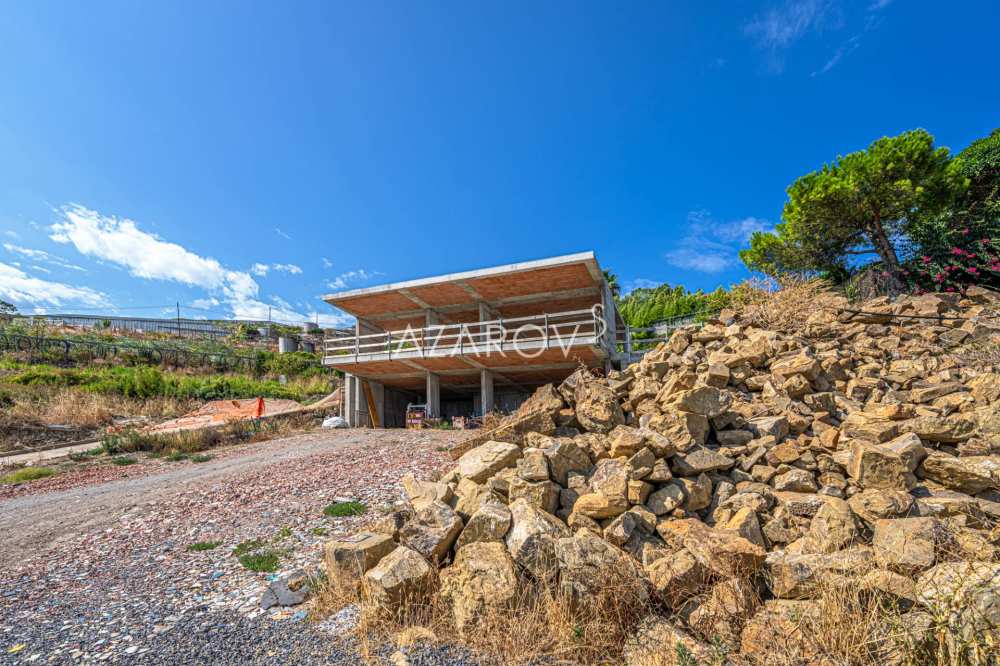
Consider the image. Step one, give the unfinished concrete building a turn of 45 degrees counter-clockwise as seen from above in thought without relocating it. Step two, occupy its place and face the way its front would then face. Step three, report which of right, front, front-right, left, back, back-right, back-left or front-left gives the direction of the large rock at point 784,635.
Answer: front

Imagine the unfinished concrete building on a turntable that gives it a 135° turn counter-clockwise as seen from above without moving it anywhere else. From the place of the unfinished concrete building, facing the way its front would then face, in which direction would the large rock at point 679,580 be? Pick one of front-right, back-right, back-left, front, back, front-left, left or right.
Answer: right

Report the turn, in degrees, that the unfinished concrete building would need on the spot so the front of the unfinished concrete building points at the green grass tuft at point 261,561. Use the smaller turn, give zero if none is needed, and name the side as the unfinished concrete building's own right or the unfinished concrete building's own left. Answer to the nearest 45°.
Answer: approximately 45° to the unfinished concrete building's own left

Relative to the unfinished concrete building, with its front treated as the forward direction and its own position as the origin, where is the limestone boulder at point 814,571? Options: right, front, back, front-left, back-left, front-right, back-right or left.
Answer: front-left

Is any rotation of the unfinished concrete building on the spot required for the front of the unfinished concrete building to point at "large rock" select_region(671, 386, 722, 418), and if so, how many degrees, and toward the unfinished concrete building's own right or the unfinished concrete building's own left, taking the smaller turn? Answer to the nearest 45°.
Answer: approximately 45° to the unfinished concrete building's own left

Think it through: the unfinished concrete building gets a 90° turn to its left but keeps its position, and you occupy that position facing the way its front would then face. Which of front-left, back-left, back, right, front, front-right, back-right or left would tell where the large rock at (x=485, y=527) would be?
front-right

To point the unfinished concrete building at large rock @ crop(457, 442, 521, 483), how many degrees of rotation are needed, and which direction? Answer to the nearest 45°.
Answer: approximately 45° to its left

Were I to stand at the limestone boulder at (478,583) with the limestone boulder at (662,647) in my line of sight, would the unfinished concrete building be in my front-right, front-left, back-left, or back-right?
back-left

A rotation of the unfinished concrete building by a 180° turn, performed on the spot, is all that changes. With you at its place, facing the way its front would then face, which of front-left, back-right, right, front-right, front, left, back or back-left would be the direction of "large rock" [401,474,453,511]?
back-right

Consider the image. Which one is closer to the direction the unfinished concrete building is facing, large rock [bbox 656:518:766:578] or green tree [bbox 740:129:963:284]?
the large rock

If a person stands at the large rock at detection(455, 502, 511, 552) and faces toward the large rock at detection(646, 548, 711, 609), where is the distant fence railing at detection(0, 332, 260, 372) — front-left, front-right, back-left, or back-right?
back-left

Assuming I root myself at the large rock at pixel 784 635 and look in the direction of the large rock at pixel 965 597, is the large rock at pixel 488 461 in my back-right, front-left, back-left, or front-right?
back-left

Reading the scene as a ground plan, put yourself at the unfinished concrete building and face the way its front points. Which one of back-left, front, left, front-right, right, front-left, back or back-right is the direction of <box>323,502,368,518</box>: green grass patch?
front-left

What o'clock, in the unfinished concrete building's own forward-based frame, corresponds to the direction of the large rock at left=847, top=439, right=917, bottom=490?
The large rock is roughly at 10 o'clock from the unfinished concrete building.

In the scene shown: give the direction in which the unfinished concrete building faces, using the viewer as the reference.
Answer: facing the viewer and to the left of the viewer
